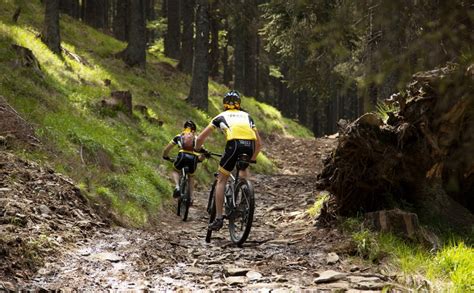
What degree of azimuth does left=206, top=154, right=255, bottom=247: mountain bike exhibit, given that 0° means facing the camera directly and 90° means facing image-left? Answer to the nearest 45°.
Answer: approximately 135°

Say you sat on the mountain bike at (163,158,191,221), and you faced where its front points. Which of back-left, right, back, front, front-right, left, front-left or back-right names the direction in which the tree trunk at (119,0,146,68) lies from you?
front

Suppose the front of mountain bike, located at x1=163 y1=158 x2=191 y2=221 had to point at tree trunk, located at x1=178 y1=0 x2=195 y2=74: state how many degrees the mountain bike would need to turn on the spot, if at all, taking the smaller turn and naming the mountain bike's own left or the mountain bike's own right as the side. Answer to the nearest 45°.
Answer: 0° — it already faces it

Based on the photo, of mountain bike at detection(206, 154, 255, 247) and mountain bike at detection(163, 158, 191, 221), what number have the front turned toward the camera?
0

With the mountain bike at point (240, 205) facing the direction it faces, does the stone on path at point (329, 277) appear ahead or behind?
behind

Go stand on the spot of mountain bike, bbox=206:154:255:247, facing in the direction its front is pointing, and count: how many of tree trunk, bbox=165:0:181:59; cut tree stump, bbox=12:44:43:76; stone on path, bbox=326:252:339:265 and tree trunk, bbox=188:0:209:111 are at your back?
1

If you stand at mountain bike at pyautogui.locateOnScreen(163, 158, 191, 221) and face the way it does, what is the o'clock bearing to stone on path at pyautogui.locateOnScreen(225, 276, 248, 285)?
The stone on path is roughly at 6 o'clock from the mountain bike.

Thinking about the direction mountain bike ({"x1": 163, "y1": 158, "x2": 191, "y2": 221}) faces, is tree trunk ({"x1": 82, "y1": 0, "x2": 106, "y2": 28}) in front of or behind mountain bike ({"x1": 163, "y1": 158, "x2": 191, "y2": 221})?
in front

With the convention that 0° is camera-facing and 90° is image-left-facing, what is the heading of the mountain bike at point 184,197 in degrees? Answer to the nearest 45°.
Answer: approximately 180°

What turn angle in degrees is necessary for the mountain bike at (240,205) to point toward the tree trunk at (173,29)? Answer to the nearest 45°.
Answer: approximately 45° to its right

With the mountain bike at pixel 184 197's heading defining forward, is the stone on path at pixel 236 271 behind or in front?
behind

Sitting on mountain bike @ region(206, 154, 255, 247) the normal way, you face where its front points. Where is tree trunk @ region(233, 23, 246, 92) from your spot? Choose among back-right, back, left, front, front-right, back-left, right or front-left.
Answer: front-right

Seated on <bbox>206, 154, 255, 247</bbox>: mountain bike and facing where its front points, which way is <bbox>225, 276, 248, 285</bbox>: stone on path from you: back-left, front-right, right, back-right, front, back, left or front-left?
back-left

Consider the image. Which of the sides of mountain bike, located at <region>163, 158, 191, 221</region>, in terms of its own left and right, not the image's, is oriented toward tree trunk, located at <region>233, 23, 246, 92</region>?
front
